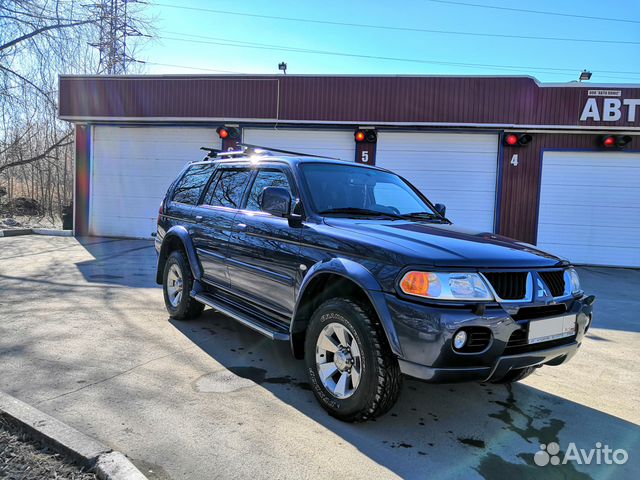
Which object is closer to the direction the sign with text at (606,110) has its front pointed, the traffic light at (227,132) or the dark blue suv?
the dark blue suv

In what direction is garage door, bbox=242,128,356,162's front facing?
toward the camera

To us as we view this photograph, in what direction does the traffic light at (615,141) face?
facing the viewer

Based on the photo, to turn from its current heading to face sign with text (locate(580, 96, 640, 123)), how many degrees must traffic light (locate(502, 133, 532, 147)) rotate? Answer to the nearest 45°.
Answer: approximately 90° to its left

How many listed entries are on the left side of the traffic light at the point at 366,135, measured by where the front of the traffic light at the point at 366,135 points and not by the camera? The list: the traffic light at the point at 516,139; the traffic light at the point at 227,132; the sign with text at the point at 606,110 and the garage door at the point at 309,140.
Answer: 2

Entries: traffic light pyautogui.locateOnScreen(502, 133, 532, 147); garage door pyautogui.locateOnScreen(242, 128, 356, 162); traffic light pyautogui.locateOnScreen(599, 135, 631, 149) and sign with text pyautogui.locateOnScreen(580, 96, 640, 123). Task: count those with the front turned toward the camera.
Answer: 4

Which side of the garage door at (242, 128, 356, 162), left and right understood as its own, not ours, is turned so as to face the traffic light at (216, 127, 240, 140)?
right

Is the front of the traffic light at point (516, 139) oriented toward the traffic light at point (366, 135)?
no

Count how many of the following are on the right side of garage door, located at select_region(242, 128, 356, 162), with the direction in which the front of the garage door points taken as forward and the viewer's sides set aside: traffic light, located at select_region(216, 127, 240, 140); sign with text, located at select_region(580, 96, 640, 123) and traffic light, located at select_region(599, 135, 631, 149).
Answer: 1

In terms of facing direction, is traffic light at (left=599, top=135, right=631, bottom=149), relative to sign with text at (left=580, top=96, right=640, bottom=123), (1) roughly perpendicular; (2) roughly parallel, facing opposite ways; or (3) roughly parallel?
roughly parallel

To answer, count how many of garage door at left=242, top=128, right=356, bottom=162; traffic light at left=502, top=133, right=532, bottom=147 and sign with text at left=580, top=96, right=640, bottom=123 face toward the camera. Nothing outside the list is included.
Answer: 3

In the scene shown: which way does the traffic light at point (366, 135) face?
toward the camera

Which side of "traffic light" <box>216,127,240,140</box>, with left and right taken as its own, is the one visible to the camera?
front

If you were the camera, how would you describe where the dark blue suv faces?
facing the viewer and to the right of the viewer

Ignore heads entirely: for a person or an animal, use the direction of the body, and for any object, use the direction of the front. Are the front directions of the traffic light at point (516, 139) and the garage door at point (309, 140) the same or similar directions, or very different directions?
same or similar directions
